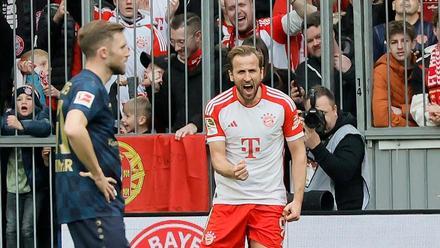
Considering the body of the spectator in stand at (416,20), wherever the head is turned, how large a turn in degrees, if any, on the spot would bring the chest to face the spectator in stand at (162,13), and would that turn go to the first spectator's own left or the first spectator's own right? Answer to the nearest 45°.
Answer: approximately 90° to the first spectator's own right

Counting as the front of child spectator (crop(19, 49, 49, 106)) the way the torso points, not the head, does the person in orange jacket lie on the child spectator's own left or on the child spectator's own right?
on the child spectator's own left

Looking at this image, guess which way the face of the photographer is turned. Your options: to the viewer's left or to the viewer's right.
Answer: to the viewer's left

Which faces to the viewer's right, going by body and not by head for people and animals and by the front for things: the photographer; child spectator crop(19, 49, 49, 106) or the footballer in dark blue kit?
the footballer in dark blue kit

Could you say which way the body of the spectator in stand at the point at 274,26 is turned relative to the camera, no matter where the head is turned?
toward the camera

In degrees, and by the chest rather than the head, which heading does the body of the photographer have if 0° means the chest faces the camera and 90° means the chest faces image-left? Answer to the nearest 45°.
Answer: approximately 45°

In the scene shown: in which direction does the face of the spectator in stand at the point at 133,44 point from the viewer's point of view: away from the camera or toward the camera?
toward the camera

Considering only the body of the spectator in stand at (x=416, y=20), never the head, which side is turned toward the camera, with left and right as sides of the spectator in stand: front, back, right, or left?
front

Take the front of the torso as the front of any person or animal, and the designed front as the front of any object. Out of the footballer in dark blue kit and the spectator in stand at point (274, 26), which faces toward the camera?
the spectator in stand

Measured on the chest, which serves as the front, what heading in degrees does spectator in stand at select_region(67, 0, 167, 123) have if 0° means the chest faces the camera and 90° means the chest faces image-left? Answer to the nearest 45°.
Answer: approximately 0°
